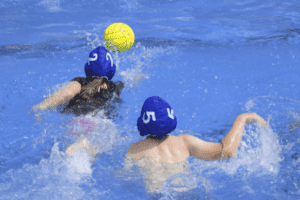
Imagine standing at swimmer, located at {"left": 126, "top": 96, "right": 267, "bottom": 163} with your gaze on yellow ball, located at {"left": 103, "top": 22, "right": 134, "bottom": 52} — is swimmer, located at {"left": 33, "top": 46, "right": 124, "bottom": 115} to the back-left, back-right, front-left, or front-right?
front-left

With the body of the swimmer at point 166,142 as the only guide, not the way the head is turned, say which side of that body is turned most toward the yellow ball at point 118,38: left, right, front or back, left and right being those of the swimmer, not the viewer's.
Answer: front

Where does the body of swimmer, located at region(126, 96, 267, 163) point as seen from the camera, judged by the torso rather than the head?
away from the camera

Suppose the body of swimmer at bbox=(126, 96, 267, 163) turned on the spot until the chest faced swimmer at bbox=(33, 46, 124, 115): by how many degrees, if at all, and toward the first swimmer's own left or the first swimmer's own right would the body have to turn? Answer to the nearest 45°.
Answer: approximately 45° to the first swimmer's own left

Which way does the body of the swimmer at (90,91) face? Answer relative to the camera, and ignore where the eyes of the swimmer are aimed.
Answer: away from the camera

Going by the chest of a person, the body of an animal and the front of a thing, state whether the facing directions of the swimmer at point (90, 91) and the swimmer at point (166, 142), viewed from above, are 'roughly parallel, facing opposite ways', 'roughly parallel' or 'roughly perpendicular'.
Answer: roughly parallel

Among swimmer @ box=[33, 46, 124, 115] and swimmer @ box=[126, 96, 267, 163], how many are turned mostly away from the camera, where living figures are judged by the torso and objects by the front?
2

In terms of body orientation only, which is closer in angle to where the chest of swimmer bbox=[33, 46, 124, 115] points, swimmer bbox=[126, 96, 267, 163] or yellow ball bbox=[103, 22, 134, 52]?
the yellow ball
